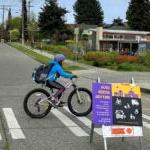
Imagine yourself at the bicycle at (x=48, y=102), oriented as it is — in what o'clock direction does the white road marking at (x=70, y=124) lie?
The white road marking is roughly at 2 o'clock from the bicycle.

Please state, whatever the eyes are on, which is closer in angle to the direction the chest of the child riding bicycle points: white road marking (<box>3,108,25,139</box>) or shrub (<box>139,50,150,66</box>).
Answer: the shrub

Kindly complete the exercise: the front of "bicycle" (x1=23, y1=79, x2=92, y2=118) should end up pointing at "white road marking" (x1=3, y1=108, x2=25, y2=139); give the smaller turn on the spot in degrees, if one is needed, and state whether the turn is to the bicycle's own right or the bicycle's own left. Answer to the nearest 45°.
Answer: approximately 135° to the bicycle's own right

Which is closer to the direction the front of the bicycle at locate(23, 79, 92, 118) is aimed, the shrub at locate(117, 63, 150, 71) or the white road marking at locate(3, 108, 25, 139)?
the shrub

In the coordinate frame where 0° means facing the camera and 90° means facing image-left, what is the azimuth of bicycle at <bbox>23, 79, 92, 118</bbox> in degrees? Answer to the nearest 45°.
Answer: approximately 270°

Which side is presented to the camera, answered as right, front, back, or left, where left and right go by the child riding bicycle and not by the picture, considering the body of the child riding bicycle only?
right
